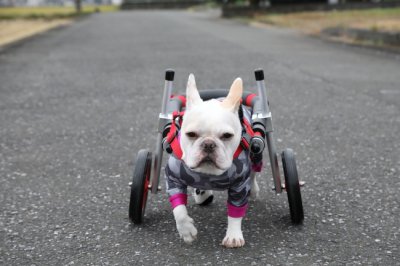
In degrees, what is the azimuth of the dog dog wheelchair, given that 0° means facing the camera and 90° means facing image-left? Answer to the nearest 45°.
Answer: approximately 0°
